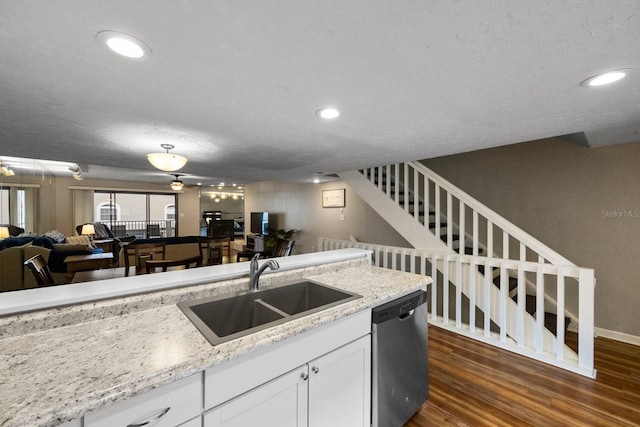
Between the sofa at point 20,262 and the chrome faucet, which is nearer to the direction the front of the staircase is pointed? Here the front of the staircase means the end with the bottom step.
the chrome faucet

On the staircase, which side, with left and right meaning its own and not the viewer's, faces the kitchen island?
right

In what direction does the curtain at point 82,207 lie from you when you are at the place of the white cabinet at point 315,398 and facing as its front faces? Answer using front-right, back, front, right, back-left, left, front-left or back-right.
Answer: back

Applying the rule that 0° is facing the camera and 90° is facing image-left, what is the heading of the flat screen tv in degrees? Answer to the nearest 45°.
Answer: approximately 45°

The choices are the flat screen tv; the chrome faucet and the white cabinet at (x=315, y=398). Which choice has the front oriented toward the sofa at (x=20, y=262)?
the flat screen tv

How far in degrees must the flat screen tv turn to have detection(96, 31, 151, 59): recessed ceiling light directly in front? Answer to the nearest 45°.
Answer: approximately 45° to its left

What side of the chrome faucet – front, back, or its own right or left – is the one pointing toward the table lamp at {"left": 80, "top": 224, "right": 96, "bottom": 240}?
back

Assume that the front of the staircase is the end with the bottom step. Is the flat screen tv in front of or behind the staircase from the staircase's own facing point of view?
behind

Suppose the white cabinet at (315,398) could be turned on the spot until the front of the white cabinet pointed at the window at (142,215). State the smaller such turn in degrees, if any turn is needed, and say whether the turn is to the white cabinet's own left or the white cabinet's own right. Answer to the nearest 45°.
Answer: approximately 180°

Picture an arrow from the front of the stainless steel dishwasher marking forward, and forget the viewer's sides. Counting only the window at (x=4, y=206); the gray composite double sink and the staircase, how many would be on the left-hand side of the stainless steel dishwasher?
1

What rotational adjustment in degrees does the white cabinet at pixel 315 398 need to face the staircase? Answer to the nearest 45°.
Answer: approximately 90° to its left

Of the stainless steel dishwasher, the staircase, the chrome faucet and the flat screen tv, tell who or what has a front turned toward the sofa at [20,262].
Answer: the flat screen tv
